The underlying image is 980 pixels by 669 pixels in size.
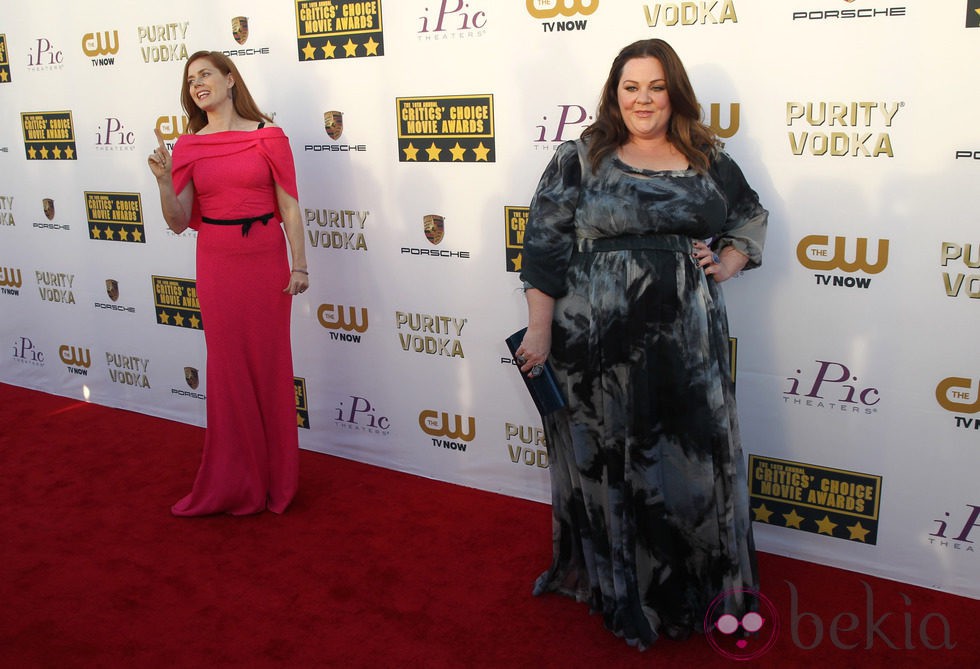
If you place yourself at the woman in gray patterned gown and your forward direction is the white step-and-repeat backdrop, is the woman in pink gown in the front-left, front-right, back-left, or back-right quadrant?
front-left

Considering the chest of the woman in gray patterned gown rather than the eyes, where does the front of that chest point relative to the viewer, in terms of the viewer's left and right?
facing the viewer

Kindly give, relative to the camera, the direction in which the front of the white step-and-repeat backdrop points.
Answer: facing the viewer and to the left of the viewer

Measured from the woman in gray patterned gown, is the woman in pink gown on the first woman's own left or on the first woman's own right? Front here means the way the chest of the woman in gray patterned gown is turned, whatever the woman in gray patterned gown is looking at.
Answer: on the first woman's own right

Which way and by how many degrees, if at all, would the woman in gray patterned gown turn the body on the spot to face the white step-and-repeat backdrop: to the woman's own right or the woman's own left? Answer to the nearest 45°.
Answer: approximately 135° to the woman's own right

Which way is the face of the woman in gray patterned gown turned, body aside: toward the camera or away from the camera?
toward the camera
